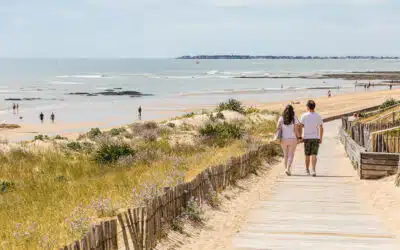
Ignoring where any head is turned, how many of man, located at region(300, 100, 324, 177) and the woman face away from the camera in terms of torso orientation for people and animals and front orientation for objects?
2

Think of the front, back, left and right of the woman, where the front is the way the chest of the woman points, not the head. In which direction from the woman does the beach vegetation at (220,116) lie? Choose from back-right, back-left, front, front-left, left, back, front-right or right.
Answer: front

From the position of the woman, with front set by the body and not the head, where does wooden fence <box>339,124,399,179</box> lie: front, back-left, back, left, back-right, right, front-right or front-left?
right

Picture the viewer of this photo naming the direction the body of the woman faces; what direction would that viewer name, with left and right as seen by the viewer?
facing away from the viewer

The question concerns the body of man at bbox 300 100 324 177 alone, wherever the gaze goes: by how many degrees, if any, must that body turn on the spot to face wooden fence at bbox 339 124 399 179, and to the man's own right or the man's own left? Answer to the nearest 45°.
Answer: approximately 90° to the man's own right

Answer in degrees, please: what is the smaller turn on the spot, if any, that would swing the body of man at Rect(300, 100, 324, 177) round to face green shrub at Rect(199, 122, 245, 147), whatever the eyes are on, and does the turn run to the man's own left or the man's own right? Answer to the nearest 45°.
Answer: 0° — they already face it

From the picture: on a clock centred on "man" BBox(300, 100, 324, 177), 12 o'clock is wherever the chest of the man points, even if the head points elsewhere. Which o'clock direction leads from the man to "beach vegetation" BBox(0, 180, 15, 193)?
The beach vegetation is roughly at 9 o'clock from the man.

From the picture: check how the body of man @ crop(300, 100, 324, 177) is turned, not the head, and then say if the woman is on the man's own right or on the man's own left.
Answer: on the man's own left

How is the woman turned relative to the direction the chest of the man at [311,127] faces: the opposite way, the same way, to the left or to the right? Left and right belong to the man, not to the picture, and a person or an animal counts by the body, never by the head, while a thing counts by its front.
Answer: the same way

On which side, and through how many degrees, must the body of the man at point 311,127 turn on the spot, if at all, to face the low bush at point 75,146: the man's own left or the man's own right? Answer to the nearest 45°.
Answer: approximately 45° to the man's own left

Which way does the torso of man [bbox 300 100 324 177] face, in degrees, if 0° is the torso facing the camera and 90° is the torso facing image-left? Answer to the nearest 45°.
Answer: approximately 180°

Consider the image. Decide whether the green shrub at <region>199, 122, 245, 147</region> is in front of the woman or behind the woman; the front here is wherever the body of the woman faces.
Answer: in front
